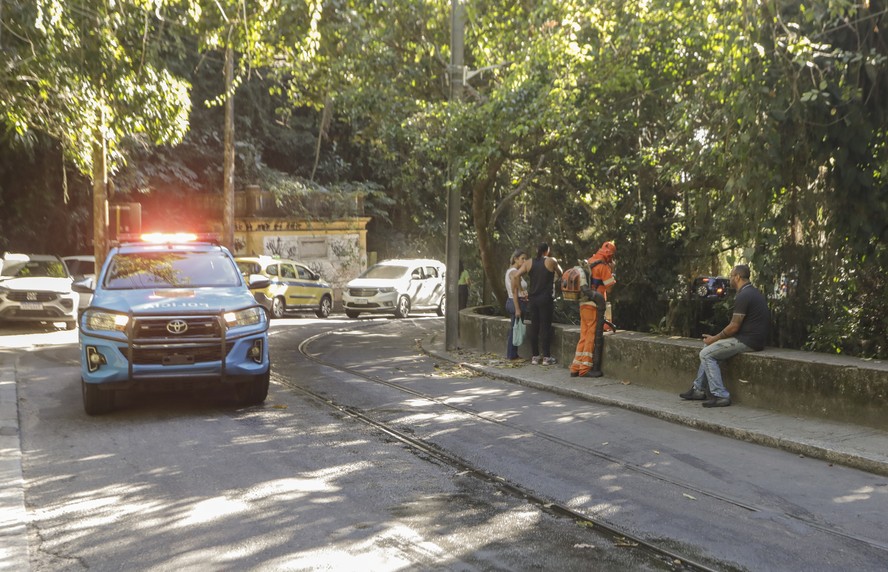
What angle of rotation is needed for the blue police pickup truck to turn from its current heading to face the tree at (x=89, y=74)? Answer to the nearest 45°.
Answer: approximately 180°

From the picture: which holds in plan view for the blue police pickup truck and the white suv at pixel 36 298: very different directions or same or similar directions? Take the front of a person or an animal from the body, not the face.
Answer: same or similar directions

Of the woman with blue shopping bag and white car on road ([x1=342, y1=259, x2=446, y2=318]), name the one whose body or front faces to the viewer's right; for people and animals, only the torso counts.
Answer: the woman with blue shopping bag

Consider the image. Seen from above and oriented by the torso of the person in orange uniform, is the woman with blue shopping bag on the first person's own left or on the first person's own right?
on the first person's own left

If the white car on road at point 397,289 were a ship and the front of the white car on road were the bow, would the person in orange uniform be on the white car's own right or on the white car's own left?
on the white car's own left

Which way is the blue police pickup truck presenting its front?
toward the camera

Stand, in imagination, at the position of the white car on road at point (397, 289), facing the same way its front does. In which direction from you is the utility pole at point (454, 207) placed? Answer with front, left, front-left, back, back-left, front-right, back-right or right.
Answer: front-left

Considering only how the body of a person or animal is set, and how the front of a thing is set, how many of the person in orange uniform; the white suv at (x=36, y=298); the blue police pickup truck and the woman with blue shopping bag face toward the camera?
2

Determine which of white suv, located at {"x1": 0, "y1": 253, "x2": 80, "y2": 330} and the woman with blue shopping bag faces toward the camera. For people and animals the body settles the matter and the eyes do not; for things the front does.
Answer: the white suv

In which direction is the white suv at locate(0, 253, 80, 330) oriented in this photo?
toward the camera

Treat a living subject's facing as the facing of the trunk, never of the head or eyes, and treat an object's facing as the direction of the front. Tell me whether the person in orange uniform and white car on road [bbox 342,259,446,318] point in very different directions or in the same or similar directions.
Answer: very different directions

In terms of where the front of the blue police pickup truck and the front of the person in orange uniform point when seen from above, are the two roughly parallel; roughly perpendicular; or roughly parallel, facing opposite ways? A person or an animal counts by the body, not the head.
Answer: roughly perpendicular
